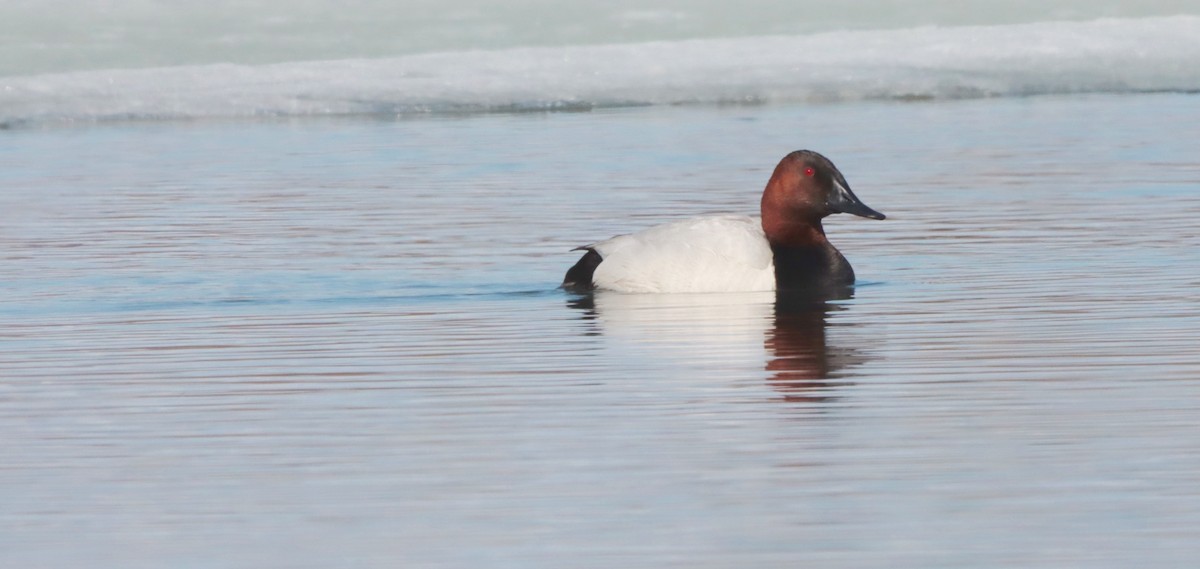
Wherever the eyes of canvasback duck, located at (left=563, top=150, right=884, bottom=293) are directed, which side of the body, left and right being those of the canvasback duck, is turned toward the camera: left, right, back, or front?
right
